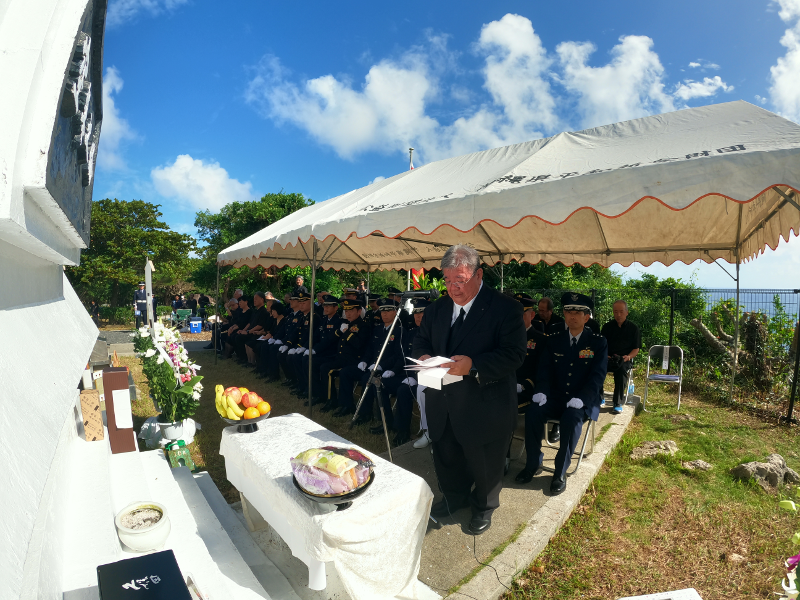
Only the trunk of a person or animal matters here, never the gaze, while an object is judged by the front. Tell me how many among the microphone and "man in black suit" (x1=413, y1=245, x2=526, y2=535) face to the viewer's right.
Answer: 1

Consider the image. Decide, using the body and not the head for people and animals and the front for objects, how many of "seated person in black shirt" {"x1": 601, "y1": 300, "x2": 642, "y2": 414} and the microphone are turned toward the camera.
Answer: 1

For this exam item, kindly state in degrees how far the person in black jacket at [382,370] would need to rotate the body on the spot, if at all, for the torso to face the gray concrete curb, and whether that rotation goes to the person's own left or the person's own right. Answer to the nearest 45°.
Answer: approximately 45° to the person's own left

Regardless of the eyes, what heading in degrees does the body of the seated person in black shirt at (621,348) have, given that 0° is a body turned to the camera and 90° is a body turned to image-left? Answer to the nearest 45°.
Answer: approximately 0°

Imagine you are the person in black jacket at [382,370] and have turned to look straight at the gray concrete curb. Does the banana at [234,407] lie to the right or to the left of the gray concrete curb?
right

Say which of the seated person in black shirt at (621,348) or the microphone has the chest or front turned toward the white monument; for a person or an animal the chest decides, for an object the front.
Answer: the seated person in black shirt

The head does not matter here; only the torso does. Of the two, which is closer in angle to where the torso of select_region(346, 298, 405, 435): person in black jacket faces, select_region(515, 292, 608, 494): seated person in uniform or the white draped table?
the white draped table

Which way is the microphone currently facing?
to the viewer's right

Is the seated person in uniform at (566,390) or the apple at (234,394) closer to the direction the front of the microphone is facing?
the seated person in uniform

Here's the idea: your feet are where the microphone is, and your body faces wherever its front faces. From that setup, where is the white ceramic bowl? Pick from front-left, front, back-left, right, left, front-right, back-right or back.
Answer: back-right

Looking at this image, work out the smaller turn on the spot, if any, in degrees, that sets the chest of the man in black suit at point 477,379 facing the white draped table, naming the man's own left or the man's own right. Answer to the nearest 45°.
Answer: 0° — they already face it

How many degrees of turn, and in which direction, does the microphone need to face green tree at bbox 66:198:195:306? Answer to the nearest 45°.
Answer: approximately 135° to its left

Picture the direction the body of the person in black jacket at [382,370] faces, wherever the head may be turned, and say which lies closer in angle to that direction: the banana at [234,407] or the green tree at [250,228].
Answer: the banana
